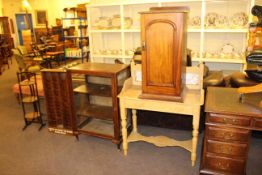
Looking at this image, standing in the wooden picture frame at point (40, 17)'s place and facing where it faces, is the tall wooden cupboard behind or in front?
in front

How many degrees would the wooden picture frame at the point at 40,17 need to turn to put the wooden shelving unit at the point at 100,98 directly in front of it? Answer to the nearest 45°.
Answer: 0° — it already faces it

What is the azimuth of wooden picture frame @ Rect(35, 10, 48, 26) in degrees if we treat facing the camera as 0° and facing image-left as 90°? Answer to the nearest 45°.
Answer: approximately 0°

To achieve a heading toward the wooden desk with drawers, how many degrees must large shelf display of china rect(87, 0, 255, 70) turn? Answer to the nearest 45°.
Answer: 0° — it already faces it

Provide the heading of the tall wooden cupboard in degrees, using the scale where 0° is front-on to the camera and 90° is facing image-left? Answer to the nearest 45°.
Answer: approximately 0°

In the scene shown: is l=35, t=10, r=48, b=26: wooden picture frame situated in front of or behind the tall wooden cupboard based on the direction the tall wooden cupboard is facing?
behind

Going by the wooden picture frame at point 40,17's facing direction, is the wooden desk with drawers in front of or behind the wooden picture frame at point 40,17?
in front

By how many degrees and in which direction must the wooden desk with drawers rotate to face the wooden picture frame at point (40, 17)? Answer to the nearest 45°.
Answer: approximately 135° to its right

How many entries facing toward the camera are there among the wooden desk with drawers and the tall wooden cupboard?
2
